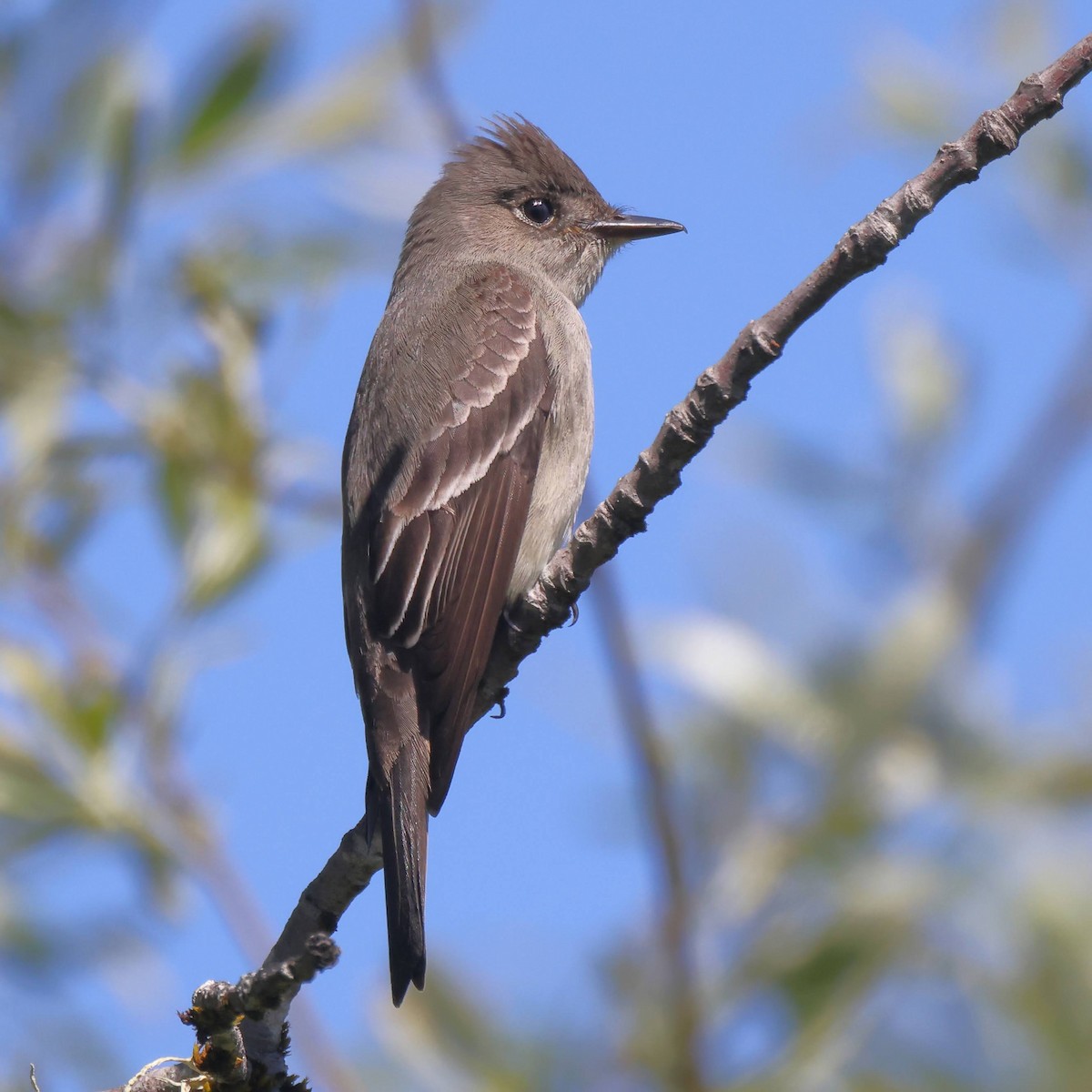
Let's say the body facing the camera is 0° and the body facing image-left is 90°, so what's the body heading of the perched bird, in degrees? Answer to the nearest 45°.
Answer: approximately 225°
